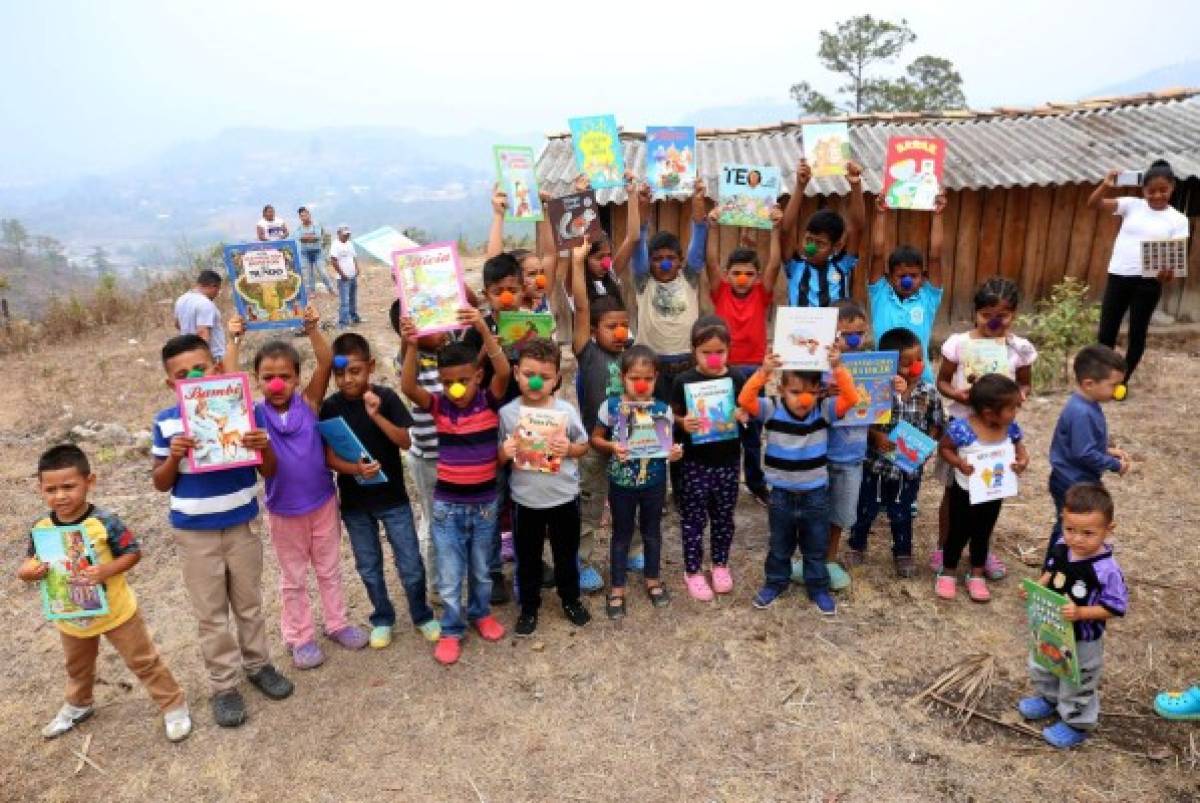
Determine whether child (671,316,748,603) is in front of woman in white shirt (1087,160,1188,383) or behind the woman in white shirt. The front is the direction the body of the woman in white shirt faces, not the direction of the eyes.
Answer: in front

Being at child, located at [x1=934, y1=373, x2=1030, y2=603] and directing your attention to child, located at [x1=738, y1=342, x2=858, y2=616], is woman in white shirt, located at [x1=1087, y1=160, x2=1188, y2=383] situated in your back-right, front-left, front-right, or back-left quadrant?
back-right

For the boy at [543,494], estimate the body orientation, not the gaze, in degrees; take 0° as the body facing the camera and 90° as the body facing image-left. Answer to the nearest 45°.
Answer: approximately 0°

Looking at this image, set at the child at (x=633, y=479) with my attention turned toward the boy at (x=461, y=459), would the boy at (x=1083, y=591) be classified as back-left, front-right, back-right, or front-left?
back-left

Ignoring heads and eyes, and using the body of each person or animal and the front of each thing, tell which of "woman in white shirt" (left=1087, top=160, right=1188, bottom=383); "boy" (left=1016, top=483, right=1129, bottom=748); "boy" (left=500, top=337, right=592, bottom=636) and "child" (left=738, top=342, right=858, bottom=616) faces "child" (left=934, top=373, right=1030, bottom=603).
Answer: the woman in white shirt

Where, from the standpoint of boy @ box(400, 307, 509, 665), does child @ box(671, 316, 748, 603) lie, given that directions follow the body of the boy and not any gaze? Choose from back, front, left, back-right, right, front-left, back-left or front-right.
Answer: left

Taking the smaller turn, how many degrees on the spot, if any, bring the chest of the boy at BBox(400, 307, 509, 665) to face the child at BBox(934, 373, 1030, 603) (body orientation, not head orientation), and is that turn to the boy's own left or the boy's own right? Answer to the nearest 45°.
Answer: approximately 90° to the boy's own left

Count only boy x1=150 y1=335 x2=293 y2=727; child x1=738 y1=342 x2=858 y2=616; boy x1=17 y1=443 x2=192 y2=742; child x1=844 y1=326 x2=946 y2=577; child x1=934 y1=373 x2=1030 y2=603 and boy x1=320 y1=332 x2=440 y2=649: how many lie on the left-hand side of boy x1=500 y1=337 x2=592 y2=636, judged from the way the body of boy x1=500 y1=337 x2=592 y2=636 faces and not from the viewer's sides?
3

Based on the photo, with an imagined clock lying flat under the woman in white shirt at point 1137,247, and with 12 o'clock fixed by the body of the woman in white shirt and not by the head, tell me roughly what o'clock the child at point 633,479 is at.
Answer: The child is roughly at 1 o'clock from the woman in white shirt.

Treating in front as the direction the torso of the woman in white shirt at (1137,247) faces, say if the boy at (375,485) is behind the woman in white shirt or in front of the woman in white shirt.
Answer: in front

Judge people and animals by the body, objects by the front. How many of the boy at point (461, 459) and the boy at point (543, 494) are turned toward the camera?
2

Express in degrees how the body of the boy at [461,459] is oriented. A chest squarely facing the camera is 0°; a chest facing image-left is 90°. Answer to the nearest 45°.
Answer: approximately 0°

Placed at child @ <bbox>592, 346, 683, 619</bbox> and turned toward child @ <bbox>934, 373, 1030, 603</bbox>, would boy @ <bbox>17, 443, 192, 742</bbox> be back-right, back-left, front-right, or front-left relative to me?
back-right
